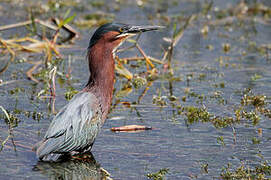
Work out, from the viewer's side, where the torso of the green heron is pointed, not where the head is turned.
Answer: to the viewer's right

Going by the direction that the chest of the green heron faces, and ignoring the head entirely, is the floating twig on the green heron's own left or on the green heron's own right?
on the green heron's own left
